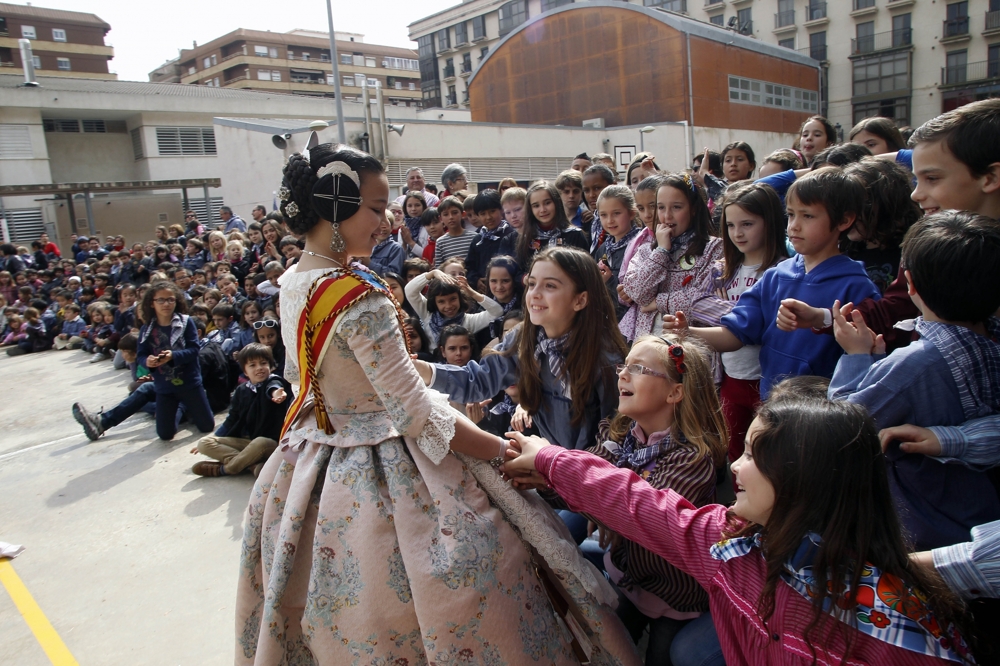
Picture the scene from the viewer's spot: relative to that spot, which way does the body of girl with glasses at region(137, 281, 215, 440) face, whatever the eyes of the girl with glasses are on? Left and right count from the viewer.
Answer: facing the viewer

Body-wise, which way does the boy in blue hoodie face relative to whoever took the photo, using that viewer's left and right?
facing the viewer and to the left of the viewer

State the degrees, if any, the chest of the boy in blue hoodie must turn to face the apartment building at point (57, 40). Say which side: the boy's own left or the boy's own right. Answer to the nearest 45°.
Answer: approximately 90° to the boy's own right

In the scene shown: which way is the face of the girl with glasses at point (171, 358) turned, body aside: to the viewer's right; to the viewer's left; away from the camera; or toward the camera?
toward the camera

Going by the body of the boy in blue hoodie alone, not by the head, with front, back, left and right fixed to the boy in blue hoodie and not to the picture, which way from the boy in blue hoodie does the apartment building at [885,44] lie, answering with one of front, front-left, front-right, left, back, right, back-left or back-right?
back-right

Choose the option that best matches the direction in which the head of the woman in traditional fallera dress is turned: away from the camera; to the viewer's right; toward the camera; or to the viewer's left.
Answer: to the viewer's right

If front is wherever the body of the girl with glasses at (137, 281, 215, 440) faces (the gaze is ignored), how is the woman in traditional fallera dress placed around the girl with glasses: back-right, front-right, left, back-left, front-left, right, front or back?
front

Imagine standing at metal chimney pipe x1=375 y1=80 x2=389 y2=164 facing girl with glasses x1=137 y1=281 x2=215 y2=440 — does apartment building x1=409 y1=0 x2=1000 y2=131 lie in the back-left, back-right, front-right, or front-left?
back-left

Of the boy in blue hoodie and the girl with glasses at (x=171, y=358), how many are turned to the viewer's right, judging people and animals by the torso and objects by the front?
0

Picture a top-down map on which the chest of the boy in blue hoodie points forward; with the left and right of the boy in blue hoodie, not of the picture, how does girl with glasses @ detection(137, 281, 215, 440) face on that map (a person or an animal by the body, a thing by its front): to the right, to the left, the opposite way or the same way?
to the left

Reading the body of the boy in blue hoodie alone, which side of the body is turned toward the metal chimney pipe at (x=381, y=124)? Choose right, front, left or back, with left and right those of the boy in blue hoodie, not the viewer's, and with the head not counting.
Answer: right

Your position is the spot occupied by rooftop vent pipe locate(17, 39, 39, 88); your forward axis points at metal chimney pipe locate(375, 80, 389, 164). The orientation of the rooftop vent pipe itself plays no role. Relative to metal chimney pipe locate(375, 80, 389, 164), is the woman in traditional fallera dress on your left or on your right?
right

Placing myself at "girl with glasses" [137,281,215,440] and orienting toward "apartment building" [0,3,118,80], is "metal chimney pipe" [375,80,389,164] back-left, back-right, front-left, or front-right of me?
front-right

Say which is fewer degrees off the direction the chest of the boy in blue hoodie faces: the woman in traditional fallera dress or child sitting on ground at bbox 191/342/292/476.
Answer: the woman in traditional fallera dress

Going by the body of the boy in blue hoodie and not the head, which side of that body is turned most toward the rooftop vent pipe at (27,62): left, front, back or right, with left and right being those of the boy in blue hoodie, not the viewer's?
right

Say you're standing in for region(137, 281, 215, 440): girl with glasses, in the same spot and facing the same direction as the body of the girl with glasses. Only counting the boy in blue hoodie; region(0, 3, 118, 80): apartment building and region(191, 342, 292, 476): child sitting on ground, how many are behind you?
1

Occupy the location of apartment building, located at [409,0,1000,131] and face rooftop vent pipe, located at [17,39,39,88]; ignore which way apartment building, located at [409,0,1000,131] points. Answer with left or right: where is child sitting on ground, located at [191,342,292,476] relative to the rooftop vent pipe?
left

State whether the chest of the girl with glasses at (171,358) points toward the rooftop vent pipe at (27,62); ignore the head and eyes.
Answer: no
